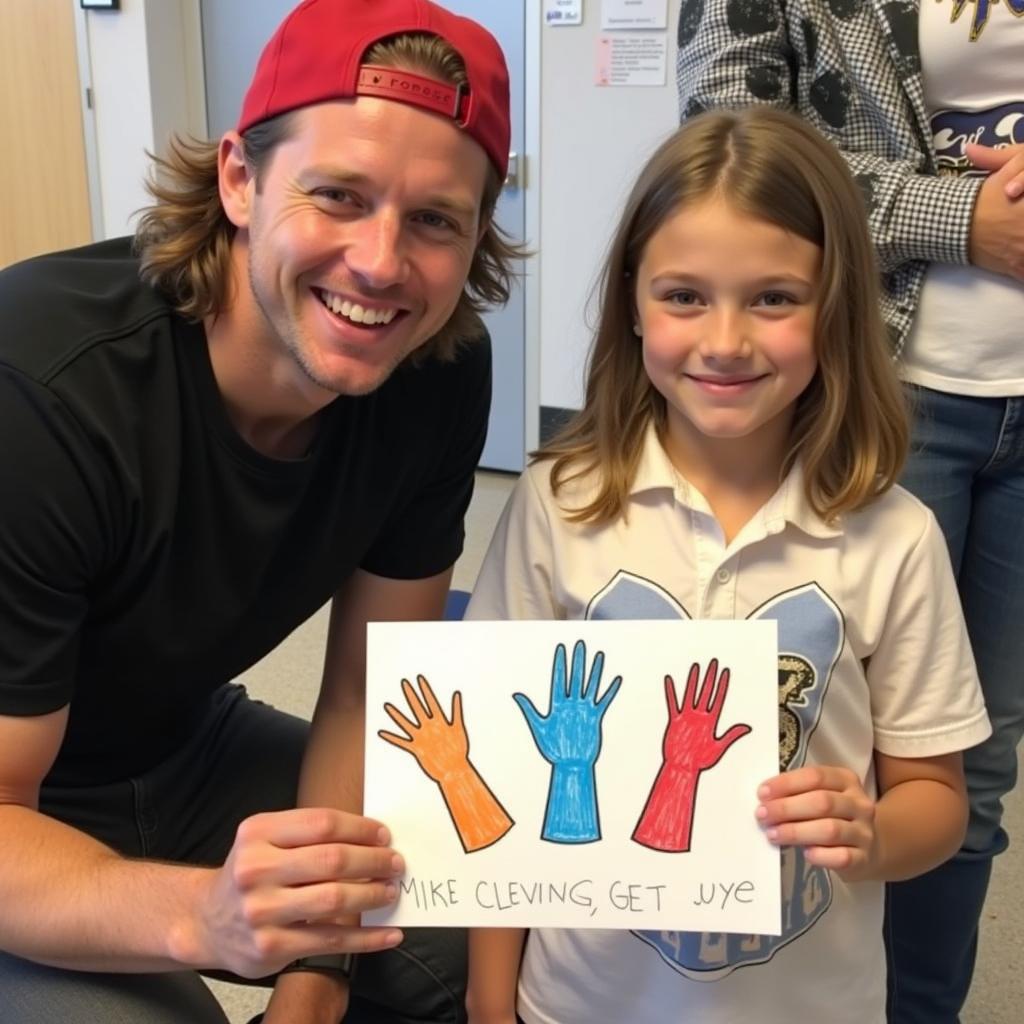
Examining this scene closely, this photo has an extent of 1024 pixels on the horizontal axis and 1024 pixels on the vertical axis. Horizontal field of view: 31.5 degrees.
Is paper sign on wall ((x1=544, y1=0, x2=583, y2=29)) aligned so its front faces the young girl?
yes

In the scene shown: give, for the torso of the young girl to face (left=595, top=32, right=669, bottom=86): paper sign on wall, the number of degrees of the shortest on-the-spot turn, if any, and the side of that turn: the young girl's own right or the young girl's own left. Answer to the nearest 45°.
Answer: approximately 180°

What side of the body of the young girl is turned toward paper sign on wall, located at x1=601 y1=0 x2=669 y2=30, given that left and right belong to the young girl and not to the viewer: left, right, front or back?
back

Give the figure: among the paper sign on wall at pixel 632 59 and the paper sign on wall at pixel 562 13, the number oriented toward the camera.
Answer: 2

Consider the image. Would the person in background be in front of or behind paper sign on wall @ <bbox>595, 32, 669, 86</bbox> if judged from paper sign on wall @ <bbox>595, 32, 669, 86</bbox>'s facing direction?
in front

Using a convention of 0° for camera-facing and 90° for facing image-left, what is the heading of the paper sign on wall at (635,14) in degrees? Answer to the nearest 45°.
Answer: approximately 0°

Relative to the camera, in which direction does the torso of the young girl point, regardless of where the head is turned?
toward the camera

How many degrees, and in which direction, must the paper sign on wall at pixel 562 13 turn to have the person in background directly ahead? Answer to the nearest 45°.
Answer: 0° — it already faces them

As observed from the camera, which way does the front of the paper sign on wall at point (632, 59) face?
facing the viewer

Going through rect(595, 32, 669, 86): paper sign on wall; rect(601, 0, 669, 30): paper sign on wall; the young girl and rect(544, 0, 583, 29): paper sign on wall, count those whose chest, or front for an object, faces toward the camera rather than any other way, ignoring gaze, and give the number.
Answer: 4
